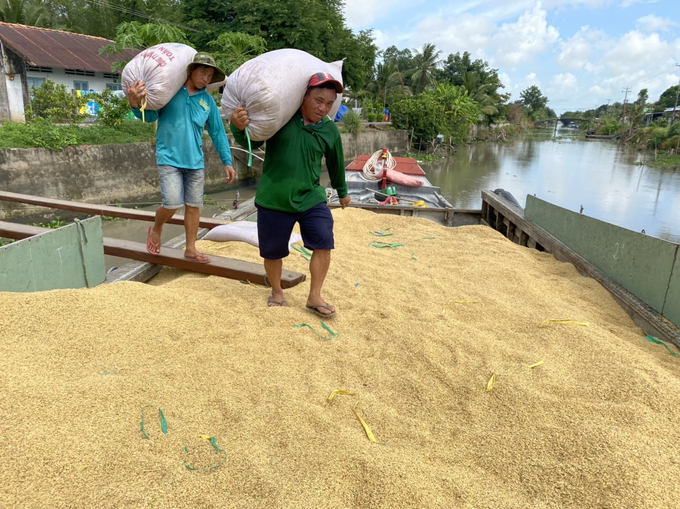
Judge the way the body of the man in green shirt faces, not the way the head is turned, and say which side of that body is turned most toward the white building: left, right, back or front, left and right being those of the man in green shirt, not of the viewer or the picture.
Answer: back

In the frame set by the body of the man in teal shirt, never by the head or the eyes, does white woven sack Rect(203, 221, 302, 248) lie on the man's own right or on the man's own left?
on the man's own left

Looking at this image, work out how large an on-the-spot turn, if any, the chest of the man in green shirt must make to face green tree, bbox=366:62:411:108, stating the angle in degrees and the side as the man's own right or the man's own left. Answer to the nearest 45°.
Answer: approximately 135° to the man's own left

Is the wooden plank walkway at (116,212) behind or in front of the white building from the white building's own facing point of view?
in front

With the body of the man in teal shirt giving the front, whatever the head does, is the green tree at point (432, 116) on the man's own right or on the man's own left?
on the man's own left

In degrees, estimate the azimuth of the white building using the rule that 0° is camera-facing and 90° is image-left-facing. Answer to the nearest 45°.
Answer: approximately 315°

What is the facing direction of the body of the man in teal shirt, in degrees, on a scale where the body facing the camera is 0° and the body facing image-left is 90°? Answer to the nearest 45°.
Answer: approximately 315°

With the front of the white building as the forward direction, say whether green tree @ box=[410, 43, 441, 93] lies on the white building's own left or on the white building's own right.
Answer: on the white building's own left

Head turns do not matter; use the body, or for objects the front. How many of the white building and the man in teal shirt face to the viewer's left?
0

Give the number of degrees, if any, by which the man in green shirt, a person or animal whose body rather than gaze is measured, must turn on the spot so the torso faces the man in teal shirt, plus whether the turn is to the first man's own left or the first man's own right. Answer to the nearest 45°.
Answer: approximately 180°

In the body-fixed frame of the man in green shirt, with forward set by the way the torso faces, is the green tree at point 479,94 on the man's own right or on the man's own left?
on the man's own left

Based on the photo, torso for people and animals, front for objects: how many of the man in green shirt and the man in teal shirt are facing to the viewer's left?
0

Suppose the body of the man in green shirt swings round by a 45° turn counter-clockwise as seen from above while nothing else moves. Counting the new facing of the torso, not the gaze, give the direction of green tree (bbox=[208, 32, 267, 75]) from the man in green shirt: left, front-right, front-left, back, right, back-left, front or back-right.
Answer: left
